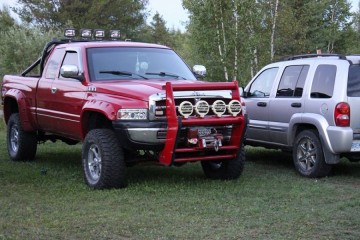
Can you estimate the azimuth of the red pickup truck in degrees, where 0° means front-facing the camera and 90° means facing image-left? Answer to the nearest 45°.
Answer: approximately 315°

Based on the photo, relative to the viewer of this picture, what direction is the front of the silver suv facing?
facing away from the viewer and to the left of the viewer
